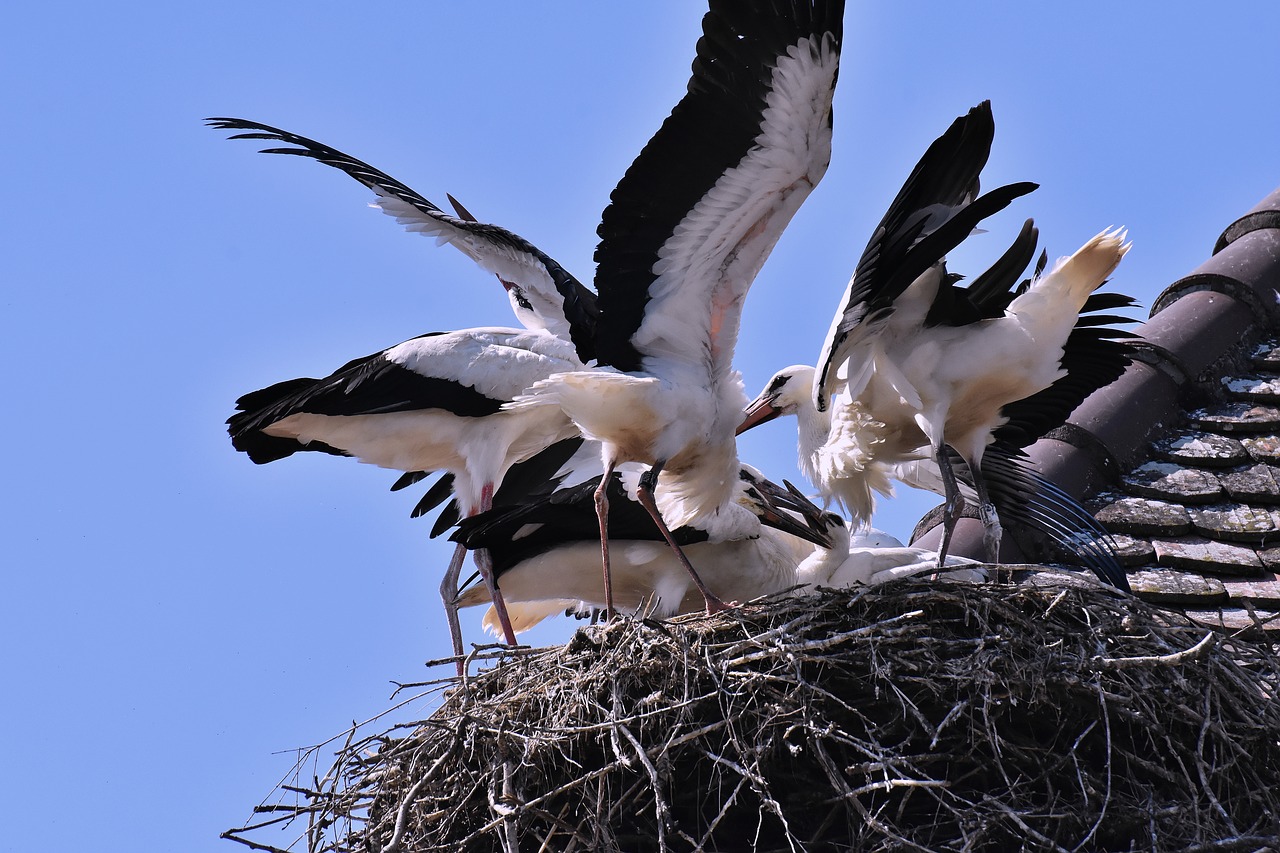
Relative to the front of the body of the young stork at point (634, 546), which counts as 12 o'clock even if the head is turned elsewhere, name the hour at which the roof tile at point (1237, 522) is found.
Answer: The roof tile is roughly at 12 o'clock from the young stork.

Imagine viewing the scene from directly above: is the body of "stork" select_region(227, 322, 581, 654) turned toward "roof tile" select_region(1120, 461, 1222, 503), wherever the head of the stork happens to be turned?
yes

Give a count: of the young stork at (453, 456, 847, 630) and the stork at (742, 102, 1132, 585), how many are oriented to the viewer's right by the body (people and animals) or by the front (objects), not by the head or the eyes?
1

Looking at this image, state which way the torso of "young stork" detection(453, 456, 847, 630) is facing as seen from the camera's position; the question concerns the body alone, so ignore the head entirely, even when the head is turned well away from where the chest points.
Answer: to the viewer's right

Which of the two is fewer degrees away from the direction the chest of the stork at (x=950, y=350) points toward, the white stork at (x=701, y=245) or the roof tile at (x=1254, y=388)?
the white stork

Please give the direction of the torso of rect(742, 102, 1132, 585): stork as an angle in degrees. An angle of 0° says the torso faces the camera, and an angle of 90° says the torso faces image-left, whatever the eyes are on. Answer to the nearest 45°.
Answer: approximately 90°

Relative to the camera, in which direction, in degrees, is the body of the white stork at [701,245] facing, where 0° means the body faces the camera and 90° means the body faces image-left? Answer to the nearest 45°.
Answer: approximately 270°

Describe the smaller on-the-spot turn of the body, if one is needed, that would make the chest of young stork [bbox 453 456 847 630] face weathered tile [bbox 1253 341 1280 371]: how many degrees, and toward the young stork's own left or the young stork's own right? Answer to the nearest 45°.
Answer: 0° — it already faces it

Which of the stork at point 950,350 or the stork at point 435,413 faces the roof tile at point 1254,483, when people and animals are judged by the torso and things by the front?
the stork at point 435,413

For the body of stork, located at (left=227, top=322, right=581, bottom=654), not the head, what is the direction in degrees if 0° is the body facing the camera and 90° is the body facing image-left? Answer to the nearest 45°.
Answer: approximately 270°

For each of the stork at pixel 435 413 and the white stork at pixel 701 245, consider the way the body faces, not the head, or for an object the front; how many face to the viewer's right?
2

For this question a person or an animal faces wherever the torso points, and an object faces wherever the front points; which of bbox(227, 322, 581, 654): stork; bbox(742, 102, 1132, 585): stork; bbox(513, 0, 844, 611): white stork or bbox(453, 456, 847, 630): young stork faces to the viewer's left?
bbox(742, 102, 1132, 585): stork
